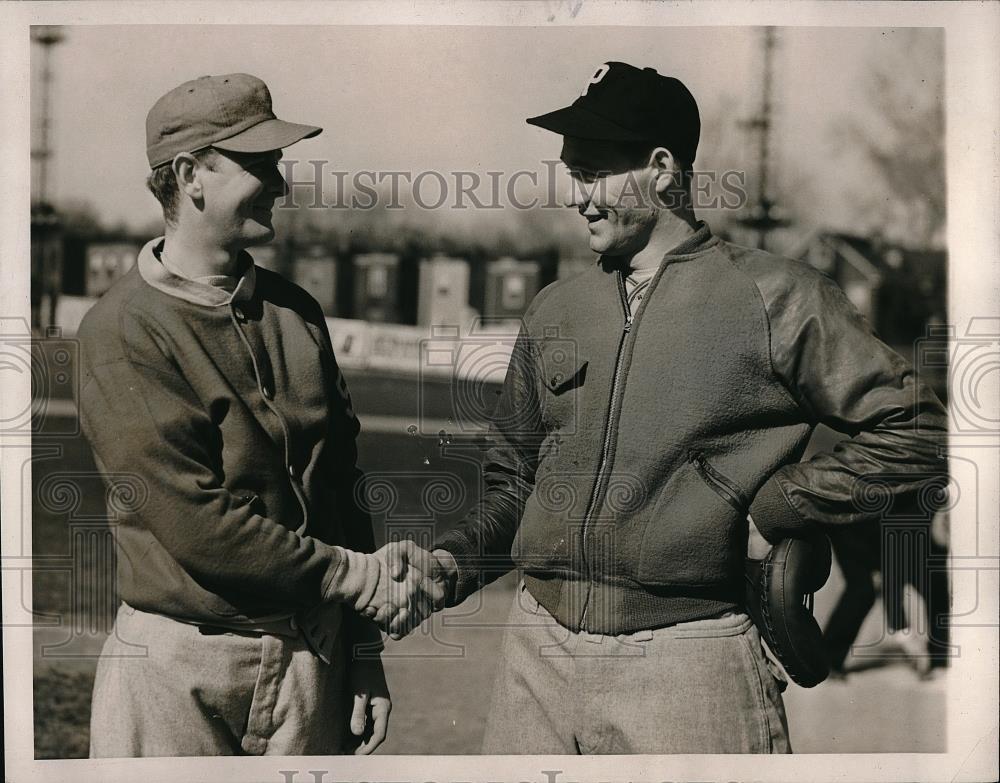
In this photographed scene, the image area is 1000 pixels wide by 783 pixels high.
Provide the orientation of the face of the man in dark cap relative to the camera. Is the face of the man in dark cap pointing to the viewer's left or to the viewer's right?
to the viewer's left

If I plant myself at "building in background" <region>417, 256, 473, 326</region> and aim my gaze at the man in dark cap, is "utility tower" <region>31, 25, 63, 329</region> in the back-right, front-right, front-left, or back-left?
back-right

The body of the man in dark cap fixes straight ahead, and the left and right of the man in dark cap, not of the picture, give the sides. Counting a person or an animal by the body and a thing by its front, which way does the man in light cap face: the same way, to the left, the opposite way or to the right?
to the left

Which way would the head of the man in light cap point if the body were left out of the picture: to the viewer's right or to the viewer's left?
to the viewer's right

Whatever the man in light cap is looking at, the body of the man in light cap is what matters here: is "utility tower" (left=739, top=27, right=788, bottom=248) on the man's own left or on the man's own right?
on the man's own left

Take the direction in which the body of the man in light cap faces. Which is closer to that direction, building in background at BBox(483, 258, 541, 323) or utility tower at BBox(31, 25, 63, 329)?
the building in background

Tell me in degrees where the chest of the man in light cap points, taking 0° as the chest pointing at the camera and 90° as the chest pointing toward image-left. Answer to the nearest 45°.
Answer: approximately 315°
